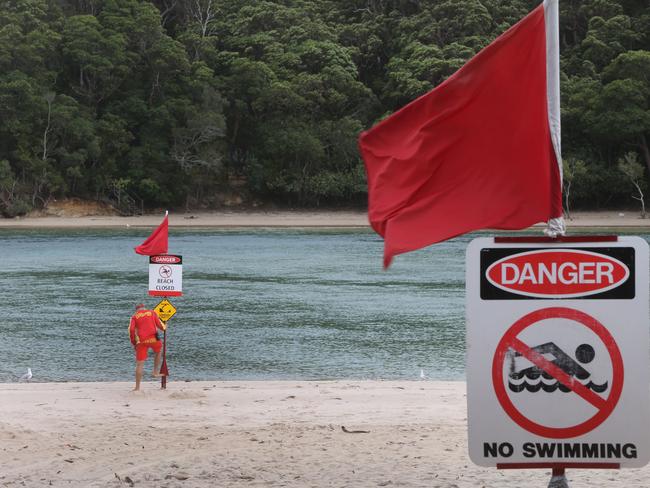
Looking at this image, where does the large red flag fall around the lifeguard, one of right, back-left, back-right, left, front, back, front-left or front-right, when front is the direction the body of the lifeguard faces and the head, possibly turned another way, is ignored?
back

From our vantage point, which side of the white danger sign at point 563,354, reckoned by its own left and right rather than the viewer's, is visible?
front

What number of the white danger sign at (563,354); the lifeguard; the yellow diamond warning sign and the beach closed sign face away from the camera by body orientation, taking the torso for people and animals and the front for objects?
1

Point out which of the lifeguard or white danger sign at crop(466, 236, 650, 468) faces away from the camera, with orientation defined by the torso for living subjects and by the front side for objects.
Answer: the lifeguard

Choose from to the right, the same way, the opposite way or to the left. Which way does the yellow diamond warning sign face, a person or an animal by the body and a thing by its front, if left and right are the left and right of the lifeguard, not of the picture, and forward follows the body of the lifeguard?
the opposite way

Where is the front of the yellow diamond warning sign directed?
toward the camera

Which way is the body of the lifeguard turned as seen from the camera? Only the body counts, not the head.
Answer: away from the camera

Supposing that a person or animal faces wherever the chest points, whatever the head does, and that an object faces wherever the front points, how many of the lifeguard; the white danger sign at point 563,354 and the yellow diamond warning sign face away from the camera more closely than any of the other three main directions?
1
